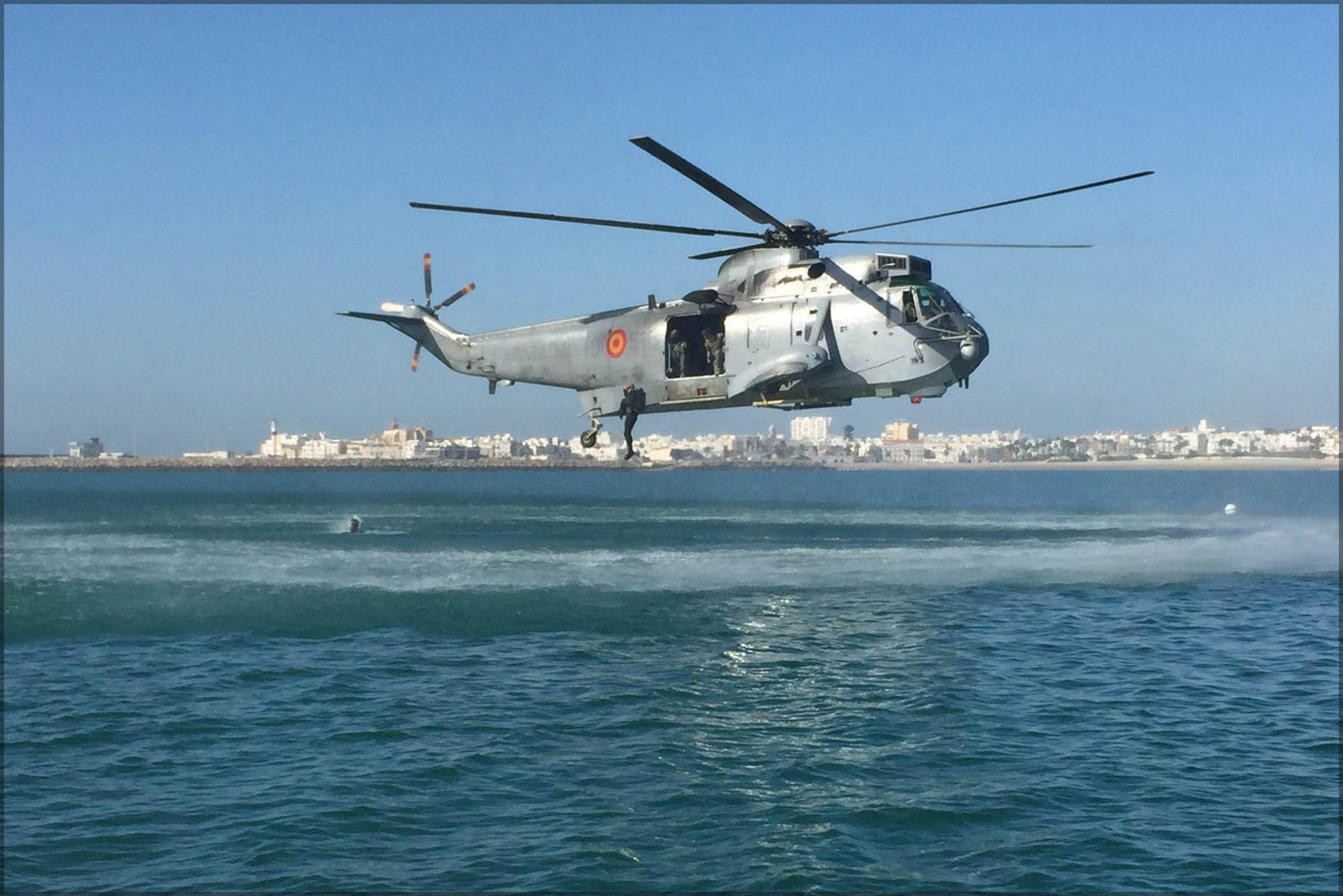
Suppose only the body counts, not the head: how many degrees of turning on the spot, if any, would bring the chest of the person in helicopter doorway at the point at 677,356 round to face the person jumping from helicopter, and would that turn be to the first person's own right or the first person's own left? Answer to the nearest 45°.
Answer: approximately 90° to the first person's own right

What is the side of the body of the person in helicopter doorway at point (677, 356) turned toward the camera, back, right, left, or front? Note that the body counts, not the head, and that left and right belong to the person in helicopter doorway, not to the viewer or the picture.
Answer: front

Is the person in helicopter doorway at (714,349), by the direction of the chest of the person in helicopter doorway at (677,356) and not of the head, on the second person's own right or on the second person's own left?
on the second person's own left
